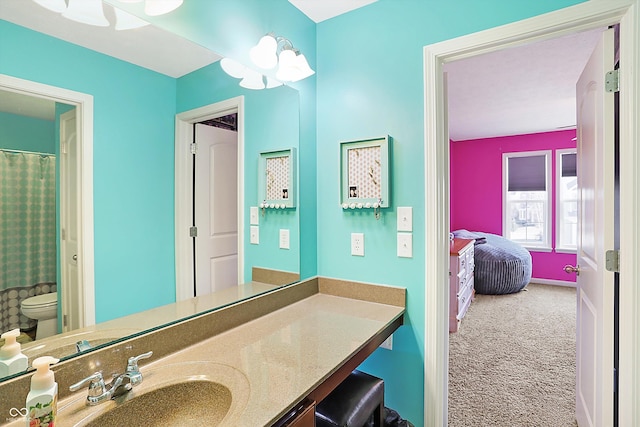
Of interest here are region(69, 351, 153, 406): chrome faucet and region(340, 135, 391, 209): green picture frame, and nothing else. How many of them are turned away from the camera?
0

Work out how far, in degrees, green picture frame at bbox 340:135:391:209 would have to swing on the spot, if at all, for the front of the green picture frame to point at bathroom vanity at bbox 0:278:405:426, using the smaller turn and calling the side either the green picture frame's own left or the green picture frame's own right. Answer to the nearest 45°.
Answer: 0° — it already faces it

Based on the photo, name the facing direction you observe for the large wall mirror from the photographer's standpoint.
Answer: facing the viewer and to the right of the viewer

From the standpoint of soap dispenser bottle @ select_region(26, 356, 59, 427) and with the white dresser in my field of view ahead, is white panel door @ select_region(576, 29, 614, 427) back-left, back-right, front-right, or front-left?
front-right

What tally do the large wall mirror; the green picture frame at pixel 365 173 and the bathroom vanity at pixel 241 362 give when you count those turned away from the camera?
0

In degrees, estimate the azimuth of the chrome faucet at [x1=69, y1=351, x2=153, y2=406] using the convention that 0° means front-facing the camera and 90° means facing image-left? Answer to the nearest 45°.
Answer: approximately 315°

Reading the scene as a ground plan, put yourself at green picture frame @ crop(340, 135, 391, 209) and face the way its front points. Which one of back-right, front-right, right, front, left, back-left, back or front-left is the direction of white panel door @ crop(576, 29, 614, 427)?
back-left

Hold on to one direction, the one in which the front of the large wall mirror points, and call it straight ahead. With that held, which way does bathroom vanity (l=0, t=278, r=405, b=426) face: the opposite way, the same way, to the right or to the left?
the same way

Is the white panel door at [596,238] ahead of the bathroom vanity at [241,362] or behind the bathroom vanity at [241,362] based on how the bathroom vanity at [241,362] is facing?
ahead

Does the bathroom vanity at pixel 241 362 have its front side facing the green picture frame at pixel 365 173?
no

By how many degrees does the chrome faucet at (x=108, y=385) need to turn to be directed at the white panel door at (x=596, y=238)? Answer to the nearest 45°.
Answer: approximately 45° to its left

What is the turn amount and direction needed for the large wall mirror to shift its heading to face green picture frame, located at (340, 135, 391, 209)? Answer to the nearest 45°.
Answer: approximately 45° to its left

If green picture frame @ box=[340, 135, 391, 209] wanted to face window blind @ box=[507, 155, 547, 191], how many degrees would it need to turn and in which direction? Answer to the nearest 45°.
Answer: approximately 180°
